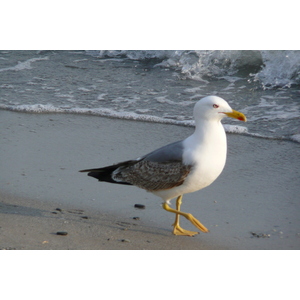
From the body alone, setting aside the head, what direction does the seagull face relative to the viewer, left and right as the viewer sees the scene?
facing to the right of the viewer
